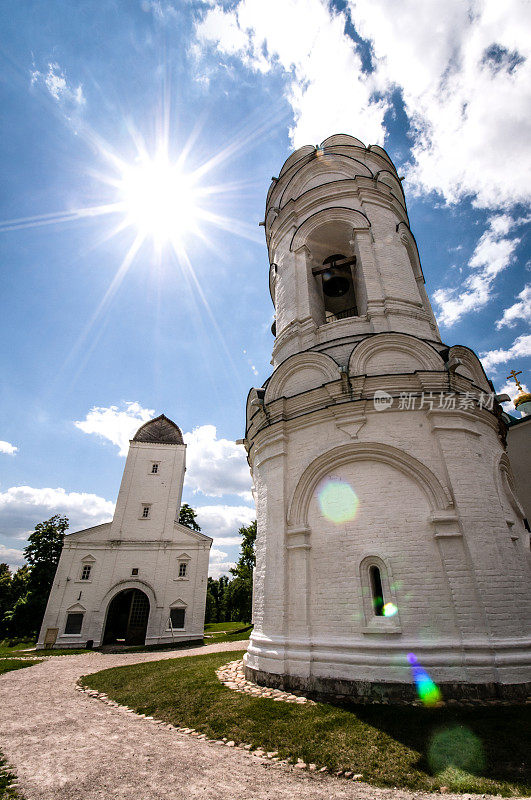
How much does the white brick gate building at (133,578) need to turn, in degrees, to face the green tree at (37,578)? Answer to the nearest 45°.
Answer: approximately 135° to its right

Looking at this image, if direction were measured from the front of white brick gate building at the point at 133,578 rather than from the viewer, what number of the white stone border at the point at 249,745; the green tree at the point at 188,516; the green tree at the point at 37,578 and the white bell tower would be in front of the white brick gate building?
2

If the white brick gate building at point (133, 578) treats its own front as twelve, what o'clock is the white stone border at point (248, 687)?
The white stone border is roughly at 12 o'clock from the white brick gate building.

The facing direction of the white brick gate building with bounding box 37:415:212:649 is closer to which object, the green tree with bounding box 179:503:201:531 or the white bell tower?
the white bell tower

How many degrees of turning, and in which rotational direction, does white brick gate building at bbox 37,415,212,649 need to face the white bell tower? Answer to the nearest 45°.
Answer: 0° — it already faces it

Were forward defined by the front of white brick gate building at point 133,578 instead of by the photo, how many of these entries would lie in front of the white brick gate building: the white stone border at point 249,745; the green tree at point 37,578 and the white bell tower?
2

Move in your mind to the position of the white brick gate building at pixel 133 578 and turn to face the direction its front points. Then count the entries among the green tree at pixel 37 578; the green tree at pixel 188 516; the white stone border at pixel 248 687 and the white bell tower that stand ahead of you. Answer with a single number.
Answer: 2

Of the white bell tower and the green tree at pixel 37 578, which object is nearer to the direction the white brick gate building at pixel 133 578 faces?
the white bell tower

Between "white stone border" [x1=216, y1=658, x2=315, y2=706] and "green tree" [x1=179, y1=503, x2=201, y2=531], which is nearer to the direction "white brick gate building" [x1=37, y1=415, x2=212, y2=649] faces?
the white stone border

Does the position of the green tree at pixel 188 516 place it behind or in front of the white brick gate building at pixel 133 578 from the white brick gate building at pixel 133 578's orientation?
behind

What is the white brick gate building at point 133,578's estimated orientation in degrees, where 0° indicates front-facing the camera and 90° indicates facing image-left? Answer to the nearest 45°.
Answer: approximately 0°

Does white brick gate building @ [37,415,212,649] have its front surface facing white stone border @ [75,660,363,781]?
yes

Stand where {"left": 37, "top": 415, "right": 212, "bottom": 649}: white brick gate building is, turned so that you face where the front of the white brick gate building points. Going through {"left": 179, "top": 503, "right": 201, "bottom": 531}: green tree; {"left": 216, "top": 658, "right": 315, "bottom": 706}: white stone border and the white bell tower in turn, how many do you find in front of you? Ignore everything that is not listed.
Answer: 2
